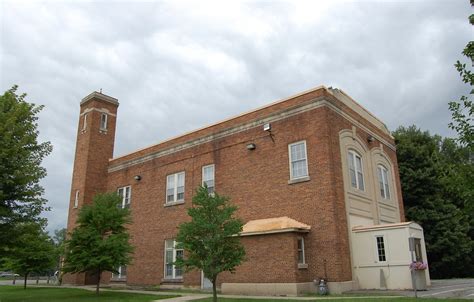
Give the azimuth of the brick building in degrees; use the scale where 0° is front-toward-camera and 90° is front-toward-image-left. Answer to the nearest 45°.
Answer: approximately 315°

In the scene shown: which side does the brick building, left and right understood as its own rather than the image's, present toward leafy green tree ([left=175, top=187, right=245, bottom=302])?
right

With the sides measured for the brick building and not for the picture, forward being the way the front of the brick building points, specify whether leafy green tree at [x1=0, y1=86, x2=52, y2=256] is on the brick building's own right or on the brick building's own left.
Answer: on the brick building's own right

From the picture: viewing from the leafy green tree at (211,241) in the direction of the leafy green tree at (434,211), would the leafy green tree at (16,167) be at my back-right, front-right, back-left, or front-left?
back-left
